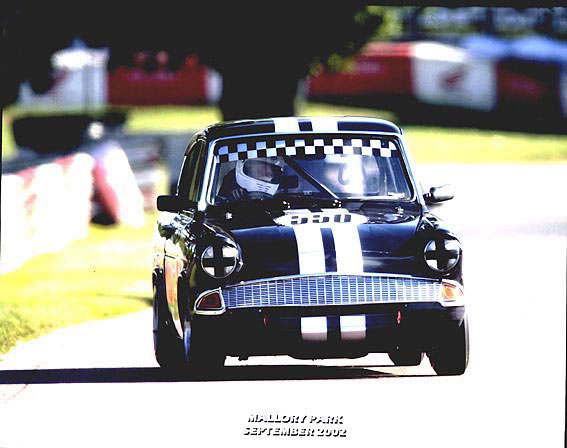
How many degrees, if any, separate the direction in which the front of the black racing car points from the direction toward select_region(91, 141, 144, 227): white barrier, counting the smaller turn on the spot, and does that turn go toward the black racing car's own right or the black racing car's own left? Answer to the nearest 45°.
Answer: approximately 180°

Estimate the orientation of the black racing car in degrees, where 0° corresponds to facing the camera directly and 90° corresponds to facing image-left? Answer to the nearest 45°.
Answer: approximately 0°

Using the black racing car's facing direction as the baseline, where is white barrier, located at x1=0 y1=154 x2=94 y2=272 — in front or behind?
behind

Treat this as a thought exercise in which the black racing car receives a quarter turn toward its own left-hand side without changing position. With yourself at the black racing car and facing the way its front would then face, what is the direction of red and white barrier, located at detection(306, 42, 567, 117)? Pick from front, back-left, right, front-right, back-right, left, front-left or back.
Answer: left
